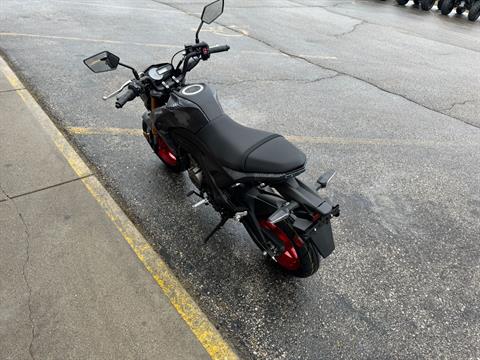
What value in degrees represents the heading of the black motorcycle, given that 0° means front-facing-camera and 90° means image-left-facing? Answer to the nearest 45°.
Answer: approximately 135°
